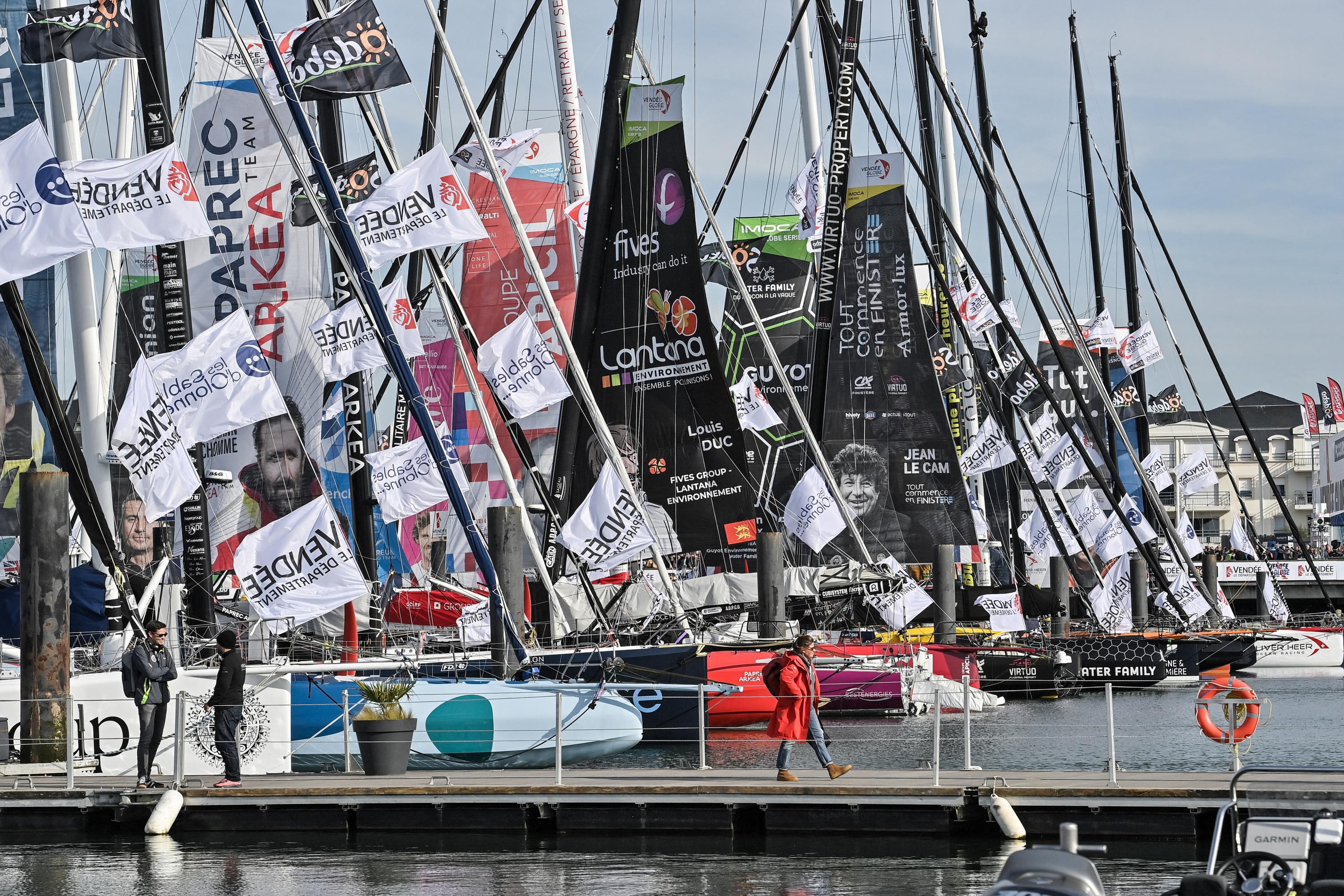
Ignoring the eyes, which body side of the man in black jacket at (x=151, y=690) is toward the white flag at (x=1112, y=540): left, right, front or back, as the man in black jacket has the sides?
left

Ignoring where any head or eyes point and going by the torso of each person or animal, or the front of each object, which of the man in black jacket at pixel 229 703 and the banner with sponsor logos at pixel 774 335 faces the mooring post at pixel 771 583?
the banner with sponsor logos

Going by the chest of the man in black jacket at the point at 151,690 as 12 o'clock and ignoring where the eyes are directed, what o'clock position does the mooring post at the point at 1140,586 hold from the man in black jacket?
The mooring post is roughly at 9 o'clock from the man in black jacket.

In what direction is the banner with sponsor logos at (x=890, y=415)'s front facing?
toward the camera

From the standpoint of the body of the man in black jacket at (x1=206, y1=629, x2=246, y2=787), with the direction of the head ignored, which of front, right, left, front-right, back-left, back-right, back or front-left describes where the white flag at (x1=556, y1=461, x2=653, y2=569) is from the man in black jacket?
back-right

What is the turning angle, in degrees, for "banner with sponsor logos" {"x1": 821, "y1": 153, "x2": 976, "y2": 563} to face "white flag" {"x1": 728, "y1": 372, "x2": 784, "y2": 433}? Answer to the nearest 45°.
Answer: approximately 45° to its right

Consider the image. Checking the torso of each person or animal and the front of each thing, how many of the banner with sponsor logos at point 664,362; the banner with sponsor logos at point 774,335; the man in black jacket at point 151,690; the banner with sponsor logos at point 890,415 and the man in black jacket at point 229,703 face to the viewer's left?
1

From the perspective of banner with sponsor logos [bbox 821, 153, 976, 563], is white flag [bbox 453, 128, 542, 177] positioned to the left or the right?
on its right

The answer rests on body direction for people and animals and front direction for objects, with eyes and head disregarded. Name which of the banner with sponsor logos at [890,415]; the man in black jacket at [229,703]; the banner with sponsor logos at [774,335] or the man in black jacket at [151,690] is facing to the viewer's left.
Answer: the man in black jacket at [229,703]

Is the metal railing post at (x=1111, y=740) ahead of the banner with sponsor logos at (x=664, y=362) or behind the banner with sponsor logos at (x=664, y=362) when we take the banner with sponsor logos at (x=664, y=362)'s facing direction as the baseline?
ahead

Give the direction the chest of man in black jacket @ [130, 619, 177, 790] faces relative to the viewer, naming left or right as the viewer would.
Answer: facing the viewer and to the right of the viewer

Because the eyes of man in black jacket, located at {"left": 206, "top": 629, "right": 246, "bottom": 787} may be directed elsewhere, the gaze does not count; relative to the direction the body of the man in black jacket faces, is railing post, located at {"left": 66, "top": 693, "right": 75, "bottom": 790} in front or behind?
in front

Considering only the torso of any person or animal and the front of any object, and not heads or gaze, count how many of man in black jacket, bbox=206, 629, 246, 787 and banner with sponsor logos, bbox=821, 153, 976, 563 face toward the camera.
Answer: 1

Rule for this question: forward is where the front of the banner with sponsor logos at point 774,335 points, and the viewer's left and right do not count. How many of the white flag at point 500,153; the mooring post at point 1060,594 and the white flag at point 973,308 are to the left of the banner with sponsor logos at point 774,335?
2

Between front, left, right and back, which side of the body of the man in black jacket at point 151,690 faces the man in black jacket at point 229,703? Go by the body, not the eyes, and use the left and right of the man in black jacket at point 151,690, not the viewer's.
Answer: front

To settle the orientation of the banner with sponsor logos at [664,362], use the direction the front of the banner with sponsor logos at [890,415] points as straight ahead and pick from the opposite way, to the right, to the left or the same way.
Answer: the same way

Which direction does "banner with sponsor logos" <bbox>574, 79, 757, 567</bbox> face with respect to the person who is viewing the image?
facing the viewer
